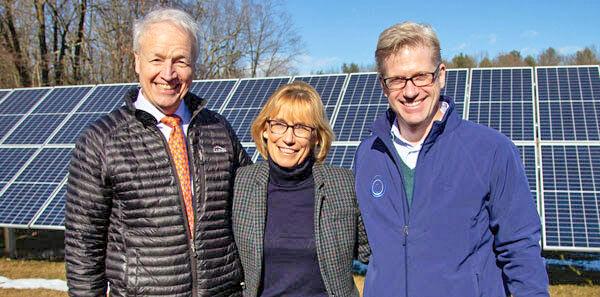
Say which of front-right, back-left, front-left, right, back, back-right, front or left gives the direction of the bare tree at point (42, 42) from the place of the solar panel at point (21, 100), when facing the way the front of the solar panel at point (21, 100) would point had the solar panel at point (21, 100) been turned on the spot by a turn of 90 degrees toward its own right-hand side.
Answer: front-right

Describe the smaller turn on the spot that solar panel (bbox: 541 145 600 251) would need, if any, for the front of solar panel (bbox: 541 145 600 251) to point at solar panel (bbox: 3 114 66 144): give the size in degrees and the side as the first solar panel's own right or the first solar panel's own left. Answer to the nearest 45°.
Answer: approximately 90° to the first solar panel's own right

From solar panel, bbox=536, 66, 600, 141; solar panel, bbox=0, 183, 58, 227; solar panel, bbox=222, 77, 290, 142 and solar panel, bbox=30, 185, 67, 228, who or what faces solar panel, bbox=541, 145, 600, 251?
solar panel, bbox=536, 66, 600, 141

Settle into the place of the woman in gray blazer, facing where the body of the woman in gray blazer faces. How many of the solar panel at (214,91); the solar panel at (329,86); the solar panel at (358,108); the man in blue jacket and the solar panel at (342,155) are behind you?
4

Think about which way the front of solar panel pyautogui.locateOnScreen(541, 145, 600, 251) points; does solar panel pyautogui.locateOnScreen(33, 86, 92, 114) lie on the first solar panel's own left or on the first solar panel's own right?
on the first solar panel's own right

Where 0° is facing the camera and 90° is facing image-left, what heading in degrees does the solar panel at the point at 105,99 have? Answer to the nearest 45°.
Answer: approximately 45°

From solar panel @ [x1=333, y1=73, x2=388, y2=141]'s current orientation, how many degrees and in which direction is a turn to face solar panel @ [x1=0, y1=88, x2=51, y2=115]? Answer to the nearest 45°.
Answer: approximately 90° to its right

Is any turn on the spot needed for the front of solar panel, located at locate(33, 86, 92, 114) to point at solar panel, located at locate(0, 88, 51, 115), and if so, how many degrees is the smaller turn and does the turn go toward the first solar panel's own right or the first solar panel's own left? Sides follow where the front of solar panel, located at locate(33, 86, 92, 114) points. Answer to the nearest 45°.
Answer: approximately 90° to the first solar panel's own right

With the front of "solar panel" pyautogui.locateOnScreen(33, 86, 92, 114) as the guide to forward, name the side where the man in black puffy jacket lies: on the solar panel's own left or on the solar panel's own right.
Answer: on the solar panel's own left

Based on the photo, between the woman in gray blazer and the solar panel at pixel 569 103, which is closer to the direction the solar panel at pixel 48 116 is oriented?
the woman in gray blazer

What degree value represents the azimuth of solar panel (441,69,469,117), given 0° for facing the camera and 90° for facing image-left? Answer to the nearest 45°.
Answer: approximately 0°

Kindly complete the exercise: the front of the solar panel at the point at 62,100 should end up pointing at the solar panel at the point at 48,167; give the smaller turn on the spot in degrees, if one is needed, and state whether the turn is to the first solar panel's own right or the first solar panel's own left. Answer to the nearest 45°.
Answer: approximately 45° to the first solar panel's own left

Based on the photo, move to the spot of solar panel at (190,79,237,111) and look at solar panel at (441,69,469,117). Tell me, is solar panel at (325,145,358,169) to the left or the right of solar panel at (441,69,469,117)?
right

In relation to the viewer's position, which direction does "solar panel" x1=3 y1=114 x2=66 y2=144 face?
facing the viewer and to the left of the viewer

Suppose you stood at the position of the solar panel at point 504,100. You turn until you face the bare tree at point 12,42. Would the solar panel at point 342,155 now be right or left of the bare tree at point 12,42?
left

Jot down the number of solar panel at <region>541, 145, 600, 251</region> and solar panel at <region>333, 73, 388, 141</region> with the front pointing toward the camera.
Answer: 2
